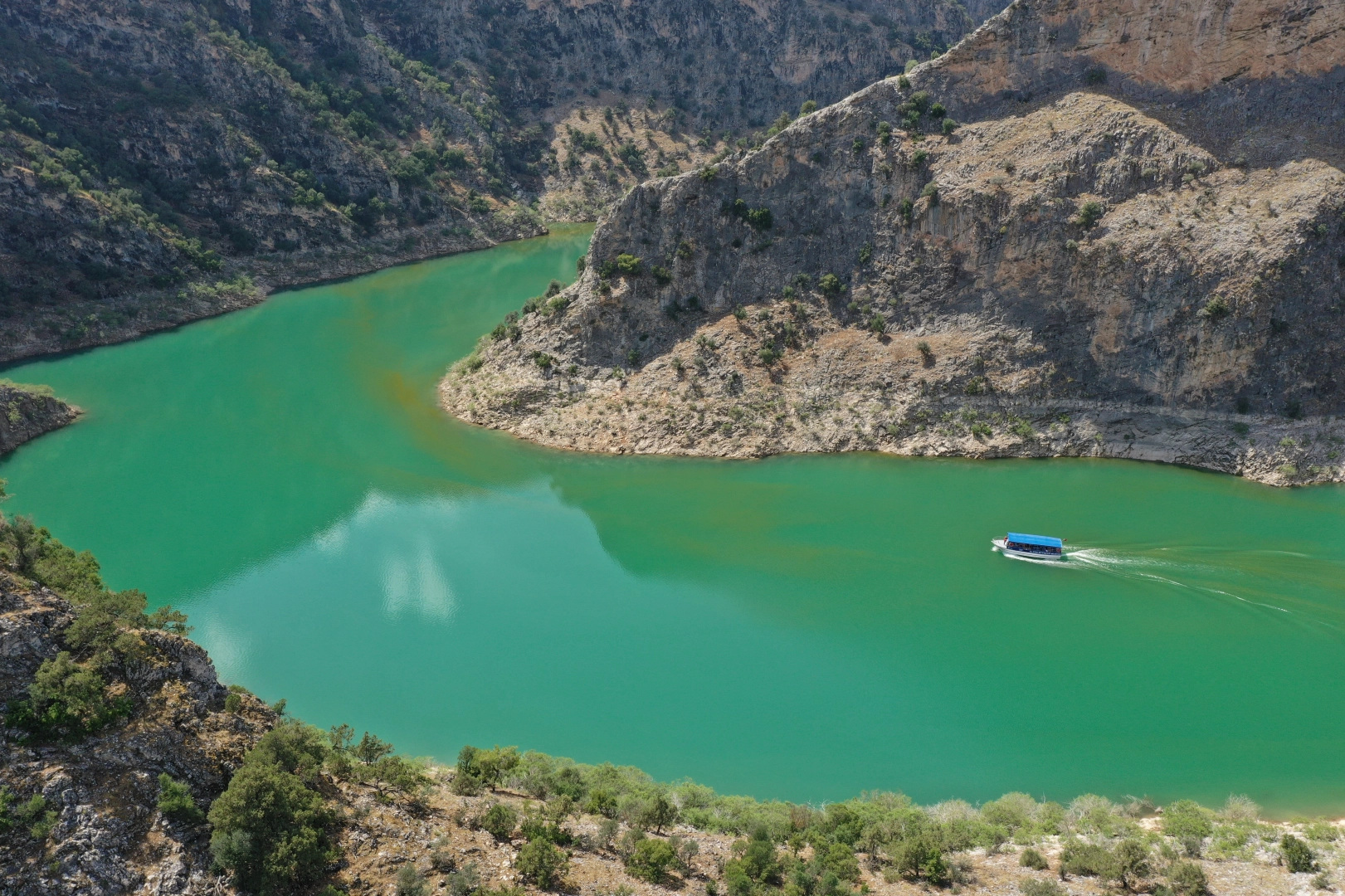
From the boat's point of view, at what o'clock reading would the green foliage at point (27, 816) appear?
The green foliage is roughly at 10 o'clock from the boat.

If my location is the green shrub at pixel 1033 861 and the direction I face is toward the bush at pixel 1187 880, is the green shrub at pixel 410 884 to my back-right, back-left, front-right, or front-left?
back-right

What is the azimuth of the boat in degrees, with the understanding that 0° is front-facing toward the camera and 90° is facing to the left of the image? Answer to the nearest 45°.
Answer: approximately 90°

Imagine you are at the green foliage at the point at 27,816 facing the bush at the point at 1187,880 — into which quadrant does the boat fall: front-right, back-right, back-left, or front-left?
front-left

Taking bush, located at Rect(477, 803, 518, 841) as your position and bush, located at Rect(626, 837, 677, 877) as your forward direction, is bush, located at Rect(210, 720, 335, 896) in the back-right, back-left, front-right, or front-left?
back-right

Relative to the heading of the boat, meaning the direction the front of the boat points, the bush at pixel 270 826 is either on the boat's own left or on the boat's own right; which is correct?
on the boat's own left
